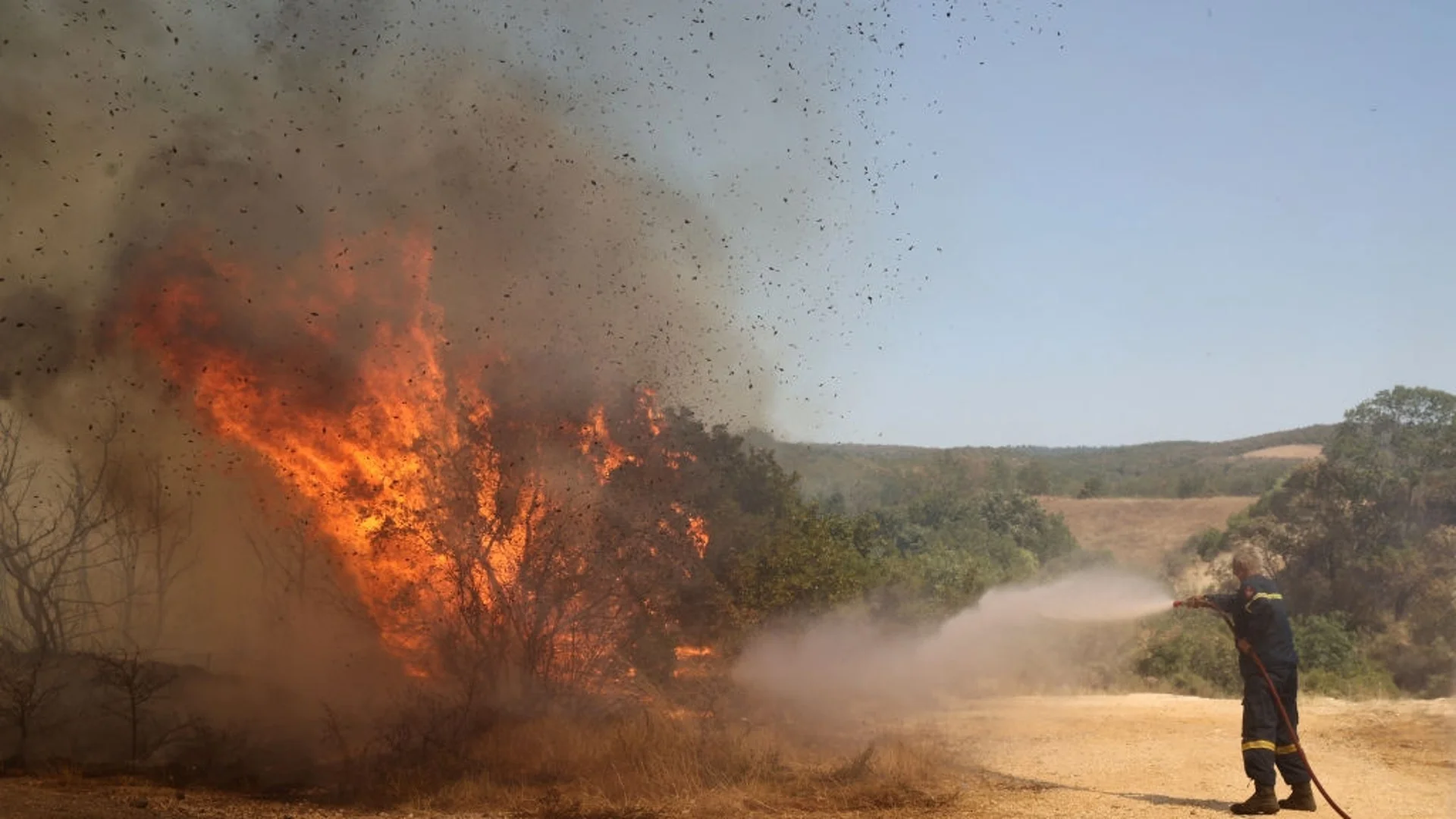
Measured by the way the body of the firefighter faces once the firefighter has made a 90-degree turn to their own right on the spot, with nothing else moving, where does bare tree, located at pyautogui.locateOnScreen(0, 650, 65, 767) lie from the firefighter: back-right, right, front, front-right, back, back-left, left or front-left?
left

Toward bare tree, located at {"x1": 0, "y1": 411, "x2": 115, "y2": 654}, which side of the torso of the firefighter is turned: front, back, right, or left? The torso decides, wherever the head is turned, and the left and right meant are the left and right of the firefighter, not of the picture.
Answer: front

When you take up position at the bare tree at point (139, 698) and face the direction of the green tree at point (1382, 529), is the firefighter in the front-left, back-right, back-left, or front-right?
front-right

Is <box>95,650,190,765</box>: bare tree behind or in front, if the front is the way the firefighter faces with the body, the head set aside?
in front

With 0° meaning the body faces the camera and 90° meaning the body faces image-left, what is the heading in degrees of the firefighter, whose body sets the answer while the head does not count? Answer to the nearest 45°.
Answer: approximately 90°

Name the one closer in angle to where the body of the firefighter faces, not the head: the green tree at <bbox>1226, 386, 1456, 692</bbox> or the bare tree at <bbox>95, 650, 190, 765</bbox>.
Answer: the bare tree
